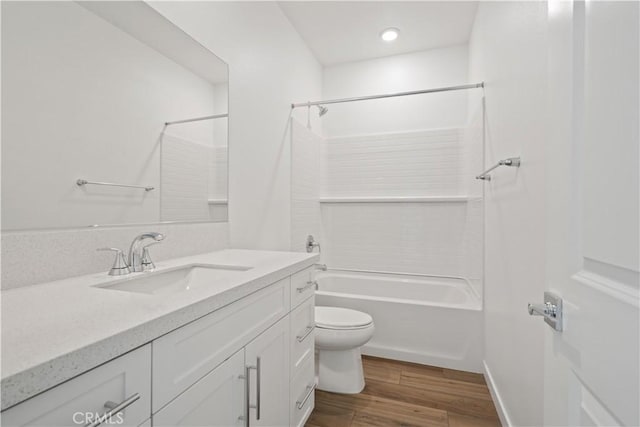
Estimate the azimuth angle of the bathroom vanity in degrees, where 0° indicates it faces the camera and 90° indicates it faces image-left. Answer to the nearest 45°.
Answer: approximately 315°

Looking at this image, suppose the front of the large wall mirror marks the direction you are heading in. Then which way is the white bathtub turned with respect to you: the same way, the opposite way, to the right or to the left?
to the right

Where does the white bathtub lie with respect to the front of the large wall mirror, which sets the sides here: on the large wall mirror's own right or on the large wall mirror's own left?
on the large wall mirror's own left

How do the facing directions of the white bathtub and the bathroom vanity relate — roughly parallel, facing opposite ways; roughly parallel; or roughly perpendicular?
roughly perpendicular

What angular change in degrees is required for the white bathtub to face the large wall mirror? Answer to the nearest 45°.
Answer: approximately 45° to its right

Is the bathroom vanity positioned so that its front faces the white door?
yes

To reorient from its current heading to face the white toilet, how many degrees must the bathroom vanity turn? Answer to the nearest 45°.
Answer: approximately 90° to its left
